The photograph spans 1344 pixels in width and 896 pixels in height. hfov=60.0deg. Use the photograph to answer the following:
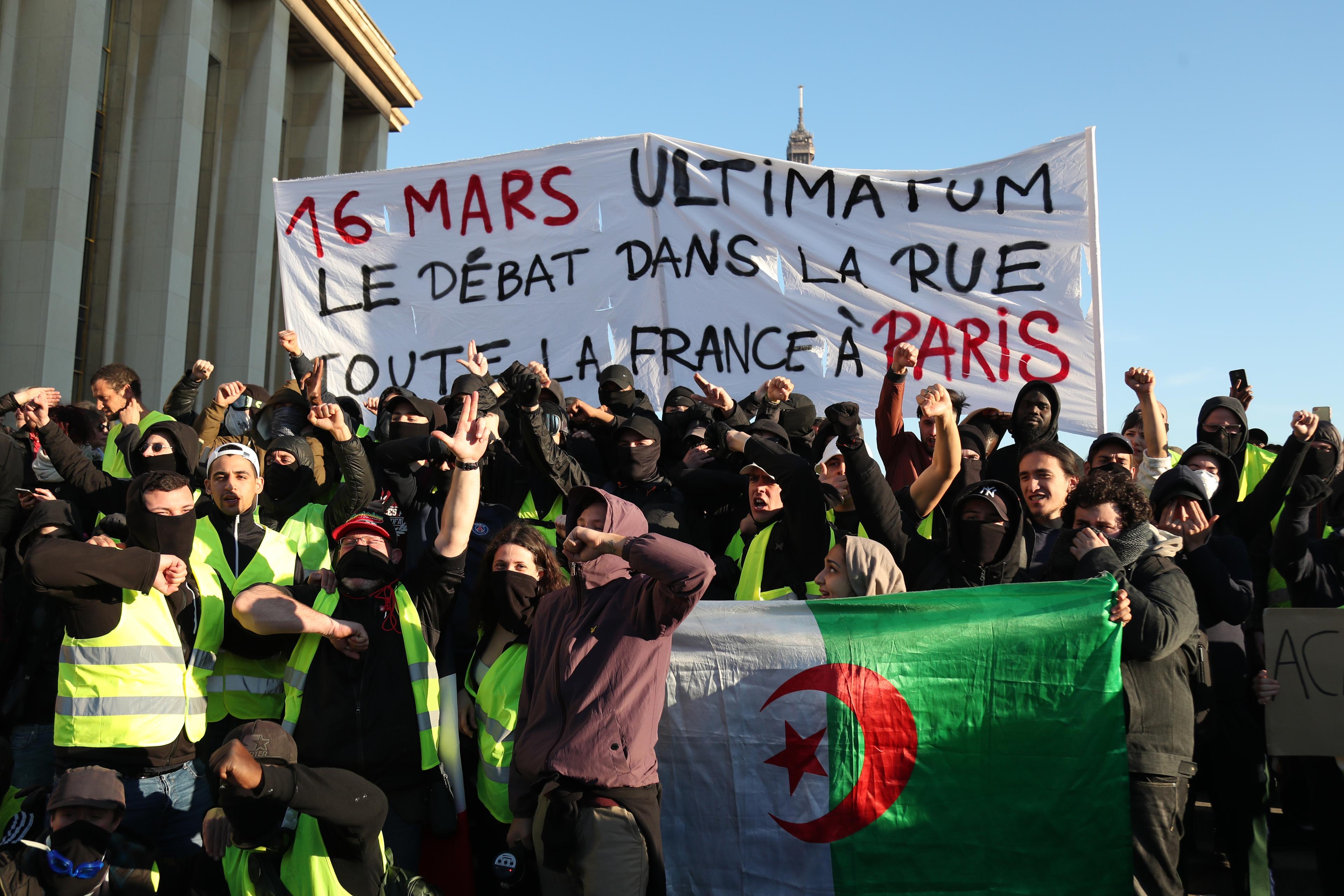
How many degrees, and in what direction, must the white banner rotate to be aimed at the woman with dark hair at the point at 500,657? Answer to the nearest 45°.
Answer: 0° — it already faces them

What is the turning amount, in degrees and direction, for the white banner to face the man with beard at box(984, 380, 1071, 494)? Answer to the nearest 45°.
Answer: approximately 45° to its left

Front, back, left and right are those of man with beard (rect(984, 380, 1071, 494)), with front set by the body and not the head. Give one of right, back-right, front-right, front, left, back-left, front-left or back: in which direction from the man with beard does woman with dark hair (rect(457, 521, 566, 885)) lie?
front-right

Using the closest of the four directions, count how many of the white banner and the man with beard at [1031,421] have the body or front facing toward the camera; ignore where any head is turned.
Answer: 2

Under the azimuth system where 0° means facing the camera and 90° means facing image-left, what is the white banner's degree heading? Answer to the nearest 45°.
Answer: approximately 0°

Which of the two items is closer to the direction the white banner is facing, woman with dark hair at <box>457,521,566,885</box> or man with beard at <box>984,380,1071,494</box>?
the woman with dark hair

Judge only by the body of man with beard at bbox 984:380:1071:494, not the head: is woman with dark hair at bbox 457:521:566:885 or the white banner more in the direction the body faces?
the woman with dark hair
